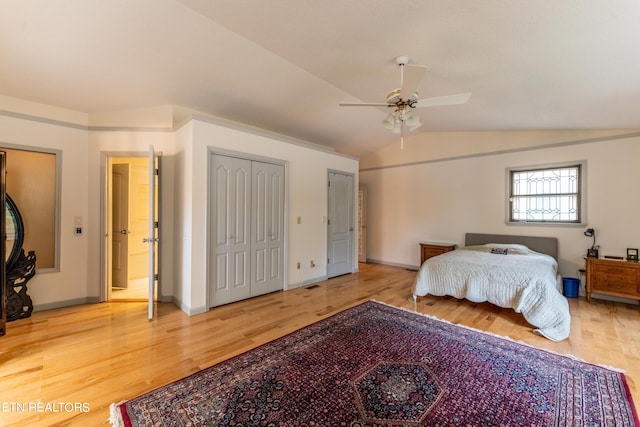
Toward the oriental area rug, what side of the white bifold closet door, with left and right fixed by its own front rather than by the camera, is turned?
front

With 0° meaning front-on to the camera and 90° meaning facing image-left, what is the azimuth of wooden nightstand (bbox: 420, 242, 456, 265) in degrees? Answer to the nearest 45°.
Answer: approximately 0°

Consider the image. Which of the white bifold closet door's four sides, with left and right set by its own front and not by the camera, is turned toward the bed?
front

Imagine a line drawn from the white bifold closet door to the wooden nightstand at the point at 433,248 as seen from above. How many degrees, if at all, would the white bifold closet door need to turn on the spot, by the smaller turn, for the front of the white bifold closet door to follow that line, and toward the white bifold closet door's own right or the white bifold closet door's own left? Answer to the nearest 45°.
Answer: approximately 45° to the white bifold closet door's own left

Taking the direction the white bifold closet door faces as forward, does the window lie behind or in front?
in front

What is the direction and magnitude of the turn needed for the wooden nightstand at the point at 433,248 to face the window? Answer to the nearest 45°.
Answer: approximately 90° to its left

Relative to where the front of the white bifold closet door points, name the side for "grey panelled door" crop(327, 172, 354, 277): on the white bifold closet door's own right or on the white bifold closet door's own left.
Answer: on the white bifold closet door's own left

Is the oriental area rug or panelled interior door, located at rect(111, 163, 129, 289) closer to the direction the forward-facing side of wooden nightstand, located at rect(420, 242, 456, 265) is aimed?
the oriental area rug

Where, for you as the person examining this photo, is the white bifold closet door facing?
facing the viewer and to the right of the viewer

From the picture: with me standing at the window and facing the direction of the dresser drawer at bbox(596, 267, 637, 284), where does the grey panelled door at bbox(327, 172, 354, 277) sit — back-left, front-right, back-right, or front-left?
back-right

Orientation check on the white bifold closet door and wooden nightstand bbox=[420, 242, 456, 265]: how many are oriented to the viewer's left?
0

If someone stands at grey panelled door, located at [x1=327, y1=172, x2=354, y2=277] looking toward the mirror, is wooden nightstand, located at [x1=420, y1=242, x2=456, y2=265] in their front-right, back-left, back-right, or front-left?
back-left

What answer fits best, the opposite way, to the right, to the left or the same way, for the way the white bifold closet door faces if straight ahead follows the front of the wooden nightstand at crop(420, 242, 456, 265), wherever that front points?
to the left

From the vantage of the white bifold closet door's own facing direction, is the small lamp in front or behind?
in front

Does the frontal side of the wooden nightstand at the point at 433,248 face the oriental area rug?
yes

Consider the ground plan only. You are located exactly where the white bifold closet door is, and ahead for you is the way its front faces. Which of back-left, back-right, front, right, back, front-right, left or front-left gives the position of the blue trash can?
front-left

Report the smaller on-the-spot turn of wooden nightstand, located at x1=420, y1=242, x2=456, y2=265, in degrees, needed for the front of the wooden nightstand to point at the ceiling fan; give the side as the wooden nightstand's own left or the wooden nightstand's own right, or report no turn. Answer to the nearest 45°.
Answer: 0° — it already faces it
